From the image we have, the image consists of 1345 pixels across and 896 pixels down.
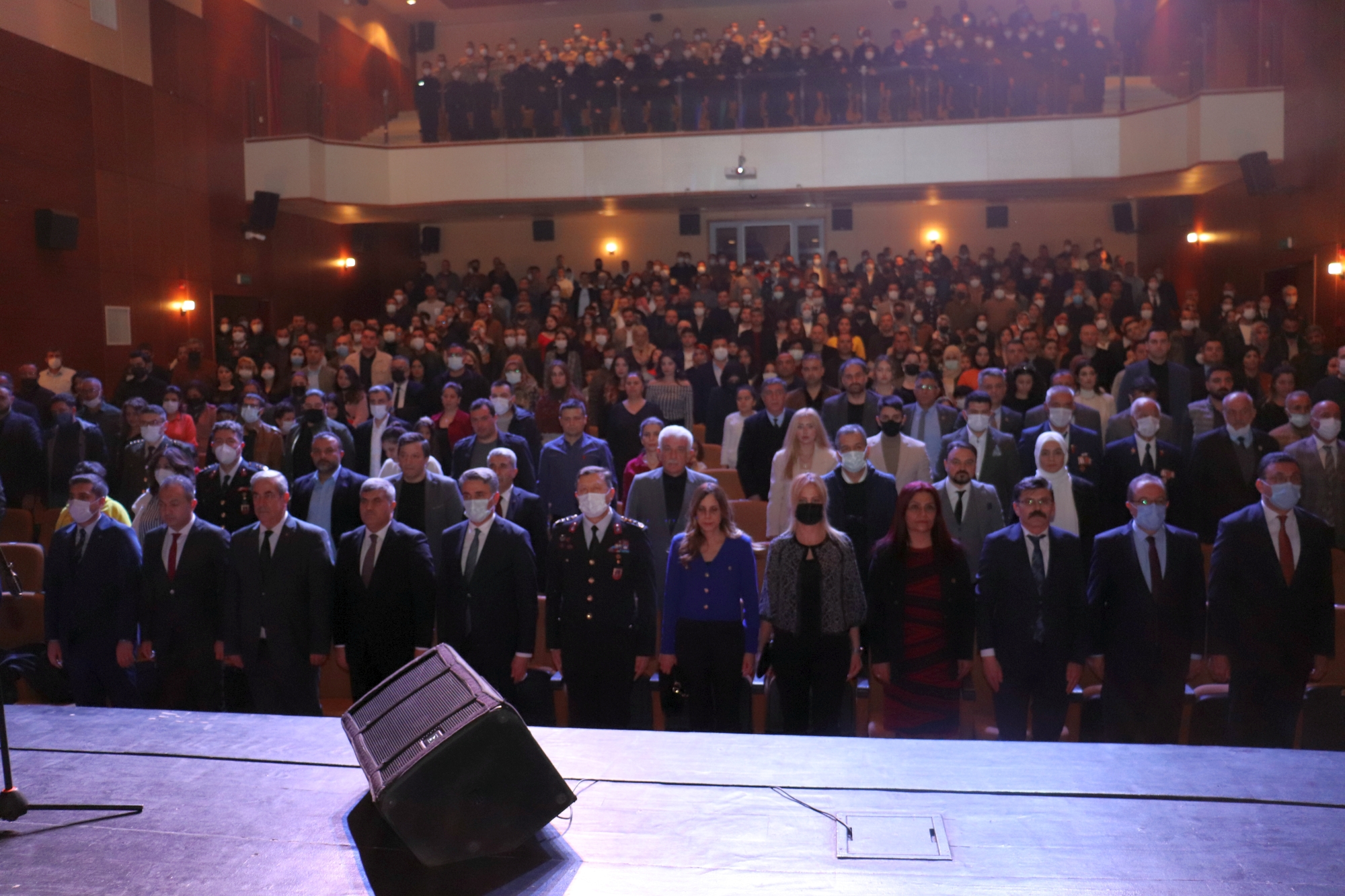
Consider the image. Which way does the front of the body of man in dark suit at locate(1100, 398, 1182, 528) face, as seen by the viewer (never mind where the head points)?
toward the camera

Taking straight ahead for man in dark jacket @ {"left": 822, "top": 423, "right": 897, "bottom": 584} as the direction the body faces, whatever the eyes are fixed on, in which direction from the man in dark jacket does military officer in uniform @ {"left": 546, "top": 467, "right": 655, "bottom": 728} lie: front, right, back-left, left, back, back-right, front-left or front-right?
front-right

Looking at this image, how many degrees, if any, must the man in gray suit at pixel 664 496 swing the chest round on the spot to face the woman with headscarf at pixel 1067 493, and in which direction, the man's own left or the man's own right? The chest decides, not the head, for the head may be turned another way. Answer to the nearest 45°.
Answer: approximately 90° to the man's own left

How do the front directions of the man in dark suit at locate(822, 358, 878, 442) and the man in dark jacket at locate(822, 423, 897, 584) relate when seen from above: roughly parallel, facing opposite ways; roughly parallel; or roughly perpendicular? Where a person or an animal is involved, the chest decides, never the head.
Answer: roughly parallel

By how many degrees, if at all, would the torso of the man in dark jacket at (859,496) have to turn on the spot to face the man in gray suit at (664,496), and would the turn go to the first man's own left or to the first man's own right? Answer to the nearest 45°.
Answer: approximately 90° to the first man's own right

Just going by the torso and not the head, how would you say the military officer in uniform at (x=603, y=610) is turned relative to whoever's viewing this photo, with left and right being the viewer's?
facing the viewer

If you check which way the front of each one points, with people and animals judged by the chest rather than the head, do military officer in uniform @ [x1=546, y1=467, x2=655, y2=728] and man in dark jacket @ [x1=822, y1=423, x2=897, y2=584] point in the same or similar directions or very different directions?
same or similar directions

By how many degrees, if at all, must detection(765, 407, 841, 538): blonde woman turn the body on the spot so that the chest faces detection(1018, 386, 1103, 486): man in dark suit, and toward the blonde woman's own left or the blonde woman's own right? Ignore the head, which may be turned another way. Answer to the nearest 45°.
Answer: approximately 135° to the blonde woman's own left

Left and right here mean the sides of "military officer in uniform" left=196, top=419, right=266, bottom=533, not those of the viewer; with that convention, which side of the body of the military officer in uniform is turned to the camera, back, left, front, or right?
front

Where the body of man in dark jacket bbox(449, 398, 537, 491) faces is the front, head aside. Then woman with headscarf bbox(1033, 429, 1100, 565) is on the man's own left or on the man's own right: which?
on the man's own left

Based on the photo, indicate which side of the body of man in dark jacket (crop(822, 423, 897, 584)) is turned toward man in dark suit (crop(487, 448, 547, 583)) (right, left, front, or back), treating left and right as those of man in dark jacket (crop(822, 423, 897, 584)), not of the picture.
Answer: right

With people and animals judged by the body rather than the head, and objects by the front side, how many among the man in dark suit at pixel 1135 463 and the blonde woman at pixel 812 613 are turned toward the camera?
2

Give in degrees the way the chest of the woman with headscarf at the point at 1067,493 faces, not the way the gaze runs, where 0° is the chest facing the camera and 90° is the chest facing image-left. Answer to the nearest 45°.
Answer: approximately 0°

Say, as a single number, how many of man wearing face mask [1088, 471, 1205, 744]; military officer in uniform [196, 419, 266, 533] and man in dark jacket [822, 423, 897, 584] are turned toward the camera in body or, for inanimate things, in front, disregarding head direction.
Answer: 3
